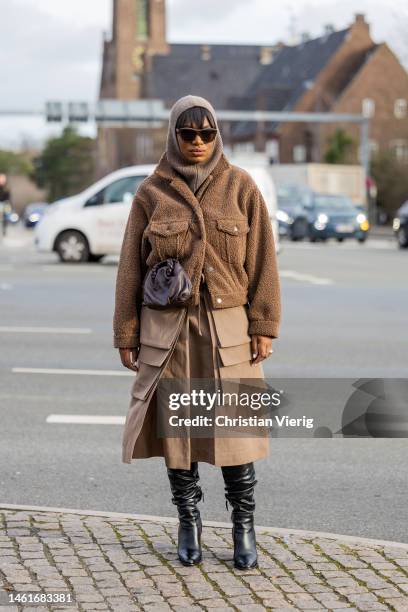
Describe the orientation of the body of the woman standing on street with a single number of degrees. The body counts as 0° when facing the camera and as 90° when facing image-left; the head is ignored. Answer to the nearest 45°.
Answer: approximately 0°

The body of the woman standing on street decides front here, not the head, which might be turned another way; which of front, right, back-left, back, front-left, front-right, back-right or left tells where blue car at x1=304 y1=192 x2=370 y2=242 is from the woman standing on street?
back

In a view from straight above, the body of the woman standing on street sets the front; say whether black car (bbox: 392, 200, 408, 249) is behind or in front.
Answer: behind

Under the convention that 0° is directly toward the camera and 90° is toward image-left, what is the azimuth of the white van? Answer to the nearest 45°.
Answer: approximately 90°

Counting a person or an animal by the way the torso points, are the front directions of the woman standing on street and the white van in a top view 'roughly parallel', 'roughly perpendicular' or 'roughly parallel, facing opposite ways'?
roughly perpendicular

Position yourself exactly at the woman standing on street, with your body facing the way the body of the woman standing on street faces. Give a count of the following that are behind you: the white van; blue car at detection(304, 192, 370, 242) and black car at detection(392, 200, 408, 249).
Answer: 3

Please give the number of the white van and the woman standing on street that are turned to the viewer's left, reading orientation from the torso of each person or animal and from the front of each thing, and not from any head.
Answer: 1
